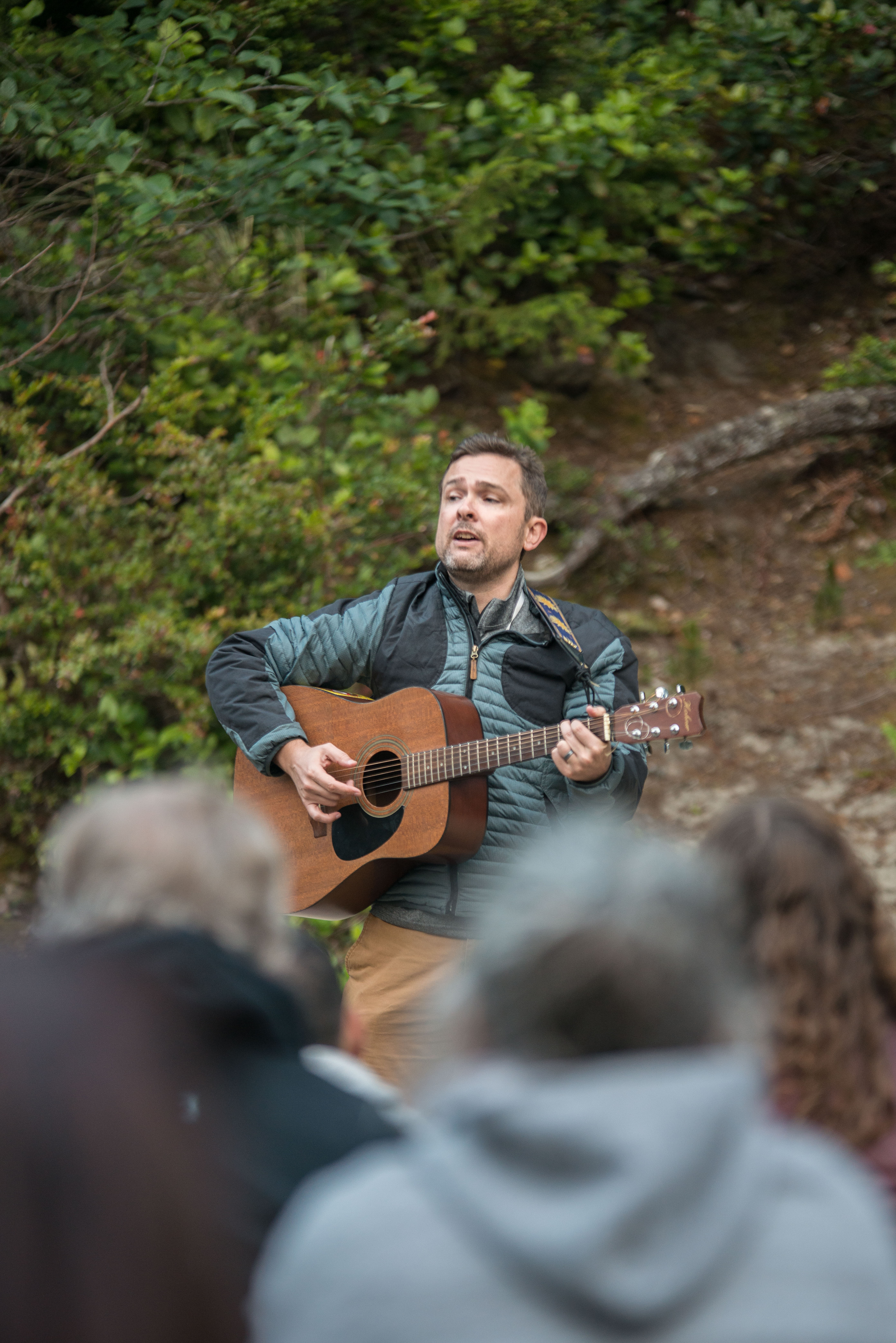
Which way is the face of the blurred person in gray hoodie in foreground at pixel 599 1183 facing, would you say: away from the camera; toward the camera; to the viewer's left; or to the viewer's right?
away from the camera

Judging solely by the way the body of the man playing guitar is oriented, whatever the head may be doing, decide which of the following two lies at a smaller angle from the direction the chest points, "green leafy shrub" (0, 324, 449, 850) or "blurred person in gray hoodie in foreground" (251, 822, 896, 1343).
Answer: the blurred person in gray hoodie in foreground

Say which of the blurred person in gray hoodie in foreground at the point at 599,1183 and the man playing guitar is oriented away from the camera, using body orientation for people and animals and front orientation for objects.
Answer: the blurred person in gray hoodie in foreground

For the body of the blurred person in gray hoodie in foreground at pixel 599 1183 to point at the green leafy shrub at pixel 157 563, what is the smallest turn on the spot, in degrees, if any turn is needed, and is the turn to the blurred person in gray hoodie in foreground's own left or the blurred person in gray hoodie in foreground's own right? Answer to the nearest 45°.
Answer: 0° — they already face it

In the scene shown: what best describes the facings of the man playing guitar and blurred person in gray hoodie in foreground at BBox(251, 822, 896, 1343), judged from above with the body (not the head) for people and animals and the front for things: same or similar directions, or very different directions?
very different directions

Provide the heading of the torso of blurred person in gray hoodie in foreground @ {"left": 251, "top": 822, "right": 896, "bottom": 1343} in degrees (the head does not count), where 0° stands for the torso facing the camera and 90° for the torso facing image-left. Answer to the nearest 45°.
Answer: approximately 180°

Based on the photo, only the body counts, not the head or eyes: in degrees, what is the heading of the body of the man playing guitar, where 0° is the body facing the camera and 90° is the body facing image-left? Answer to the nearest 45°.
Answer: approximately 0°

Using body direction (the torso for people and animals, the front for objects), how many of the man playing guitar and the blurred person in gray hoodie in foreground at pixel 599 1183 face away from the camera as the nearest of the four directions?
1

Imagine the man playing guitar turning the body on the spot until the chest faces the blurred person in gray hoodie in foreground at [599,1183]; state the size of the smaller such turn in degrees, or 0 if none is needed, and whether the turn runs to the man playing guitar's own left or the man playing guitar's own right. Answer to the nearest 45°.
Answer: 0° — they already face them

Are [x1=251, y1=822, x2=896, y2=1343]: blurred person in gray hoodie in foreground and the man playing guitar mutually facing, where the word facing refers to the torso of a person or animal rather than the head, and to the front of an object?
yes

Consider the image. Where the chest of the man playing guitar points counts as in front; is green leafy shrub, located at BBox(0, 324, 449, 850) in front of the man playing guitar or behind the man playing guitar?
behind

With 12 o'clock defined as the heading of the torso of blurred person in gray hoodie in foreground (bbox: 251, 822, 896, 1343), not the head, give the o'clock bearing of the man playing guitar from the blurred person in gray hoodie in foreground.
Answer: The man playing guitar is roughly at 12 o'clock from the blurred person in gray hoodie in foreground.
